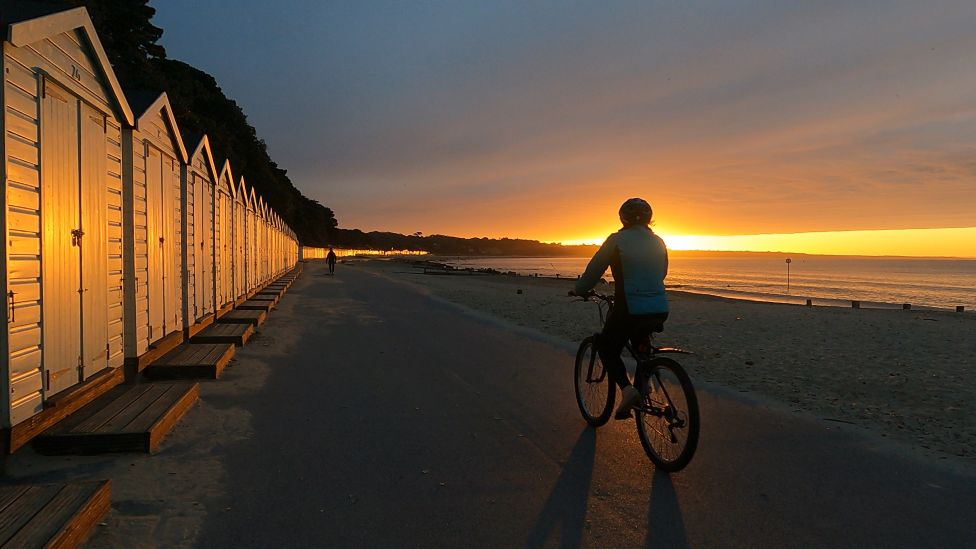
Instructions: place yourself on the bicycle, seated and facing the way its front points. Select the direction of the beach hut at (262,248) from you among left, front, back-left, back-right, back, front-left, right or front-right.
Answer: front

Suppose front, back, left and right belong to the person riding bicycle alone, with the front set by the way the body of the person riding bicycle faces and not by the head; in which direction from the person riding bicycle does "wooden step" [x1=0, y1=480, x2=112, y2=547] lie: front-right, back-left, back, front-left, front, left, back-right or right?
left

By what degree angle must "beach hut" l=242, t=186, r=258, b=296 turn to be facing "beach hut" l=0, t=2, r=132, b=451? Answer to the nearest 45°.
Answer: approximately 90° to its right

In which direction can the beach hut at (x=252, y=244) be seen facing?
to the viewer's right

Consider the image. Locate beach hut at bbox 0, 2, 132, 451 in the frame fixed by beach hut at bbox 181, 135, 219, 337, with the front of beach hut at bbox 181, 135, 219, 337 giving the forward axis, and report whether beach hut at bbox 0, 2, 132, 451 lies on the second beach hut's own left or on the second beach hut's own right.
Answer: on the second beach hut's own right

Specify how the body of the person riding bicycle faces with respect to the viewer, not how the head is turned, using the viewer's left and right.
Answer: facing away from the viewer and to the left of the viewer

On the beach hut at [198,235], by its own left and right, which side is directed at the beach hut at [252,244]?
left

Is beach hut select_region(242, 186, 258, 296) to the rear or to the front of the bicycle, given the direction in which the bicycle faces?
to the front

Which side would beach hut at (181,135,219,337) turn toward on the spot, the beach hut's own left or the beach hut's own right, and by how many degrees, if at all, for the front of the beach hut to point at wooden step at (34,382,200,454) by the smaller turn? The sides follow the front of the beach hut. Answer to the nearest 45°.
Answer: approximately 90° to the beach hut's own right

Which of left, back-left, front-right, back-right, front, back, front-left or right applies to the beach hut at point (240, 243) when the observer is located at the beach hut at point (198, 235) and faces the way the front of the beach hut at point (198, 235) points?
left

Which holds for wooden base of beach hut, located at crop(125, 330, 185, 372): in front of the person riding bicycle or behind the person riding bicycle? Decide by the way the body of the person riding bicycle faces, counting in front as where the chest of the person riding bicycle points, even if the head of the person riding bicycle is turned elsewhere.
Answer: in front

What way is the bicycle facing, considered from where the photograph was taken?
facing away from the viewer and to the left of the viewer

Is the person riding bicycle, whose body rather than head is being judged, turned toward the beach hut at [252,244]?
yes

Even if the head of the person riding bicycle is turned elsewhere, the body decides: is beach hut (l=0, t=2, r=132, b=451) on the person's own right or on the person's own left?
on the person's own left

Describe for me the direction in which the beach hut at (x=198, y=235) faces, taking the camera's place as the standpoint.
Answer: facing to the right of the viewer

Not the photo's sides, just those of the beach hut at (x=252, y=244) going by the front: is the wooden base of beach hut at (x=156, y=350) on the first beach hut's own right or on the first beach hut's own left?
on the first beach hut's own right

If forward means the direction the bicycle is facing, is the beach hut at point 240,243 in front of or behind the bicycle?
in front
